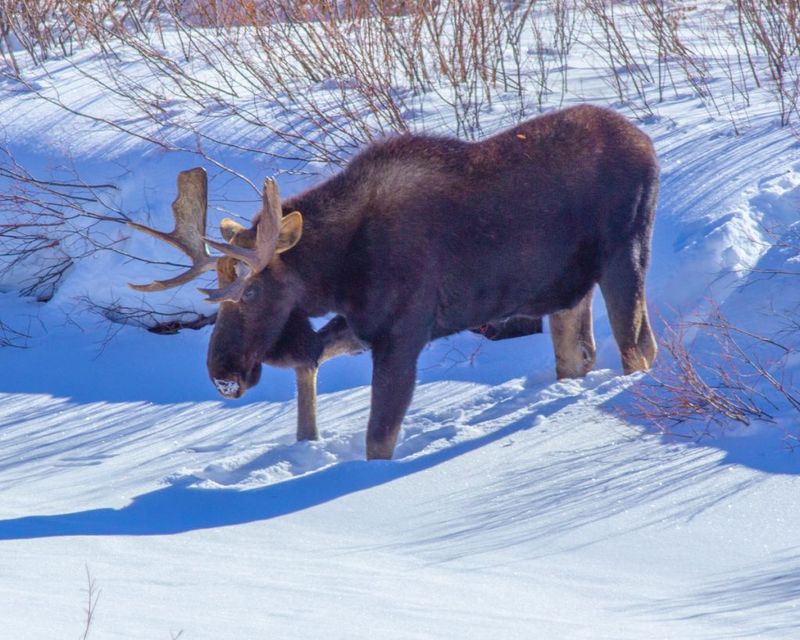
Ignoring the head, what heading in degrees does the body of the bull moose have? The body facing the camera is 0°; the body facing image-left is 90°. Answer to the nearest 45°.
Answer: approximately 45°

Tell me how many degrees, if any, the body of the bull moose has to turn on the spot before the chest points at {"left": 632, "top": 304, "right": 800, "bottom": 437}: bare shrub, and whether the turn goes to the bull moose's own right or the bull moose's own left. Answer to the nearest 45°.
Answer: approximately 135° to the bull moose's own left

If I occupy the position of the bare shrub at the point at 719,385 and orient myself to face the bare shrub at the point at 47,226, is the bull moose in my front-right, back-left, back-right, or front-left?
front-left

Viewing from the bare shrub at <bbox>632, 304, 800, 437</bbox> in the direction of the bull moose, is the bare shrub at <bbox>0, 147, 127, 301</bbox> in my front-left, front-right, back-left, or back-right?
front-right

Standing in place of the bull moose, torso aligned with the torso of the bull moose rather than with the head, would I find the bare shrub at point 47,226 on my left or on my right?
on my right
